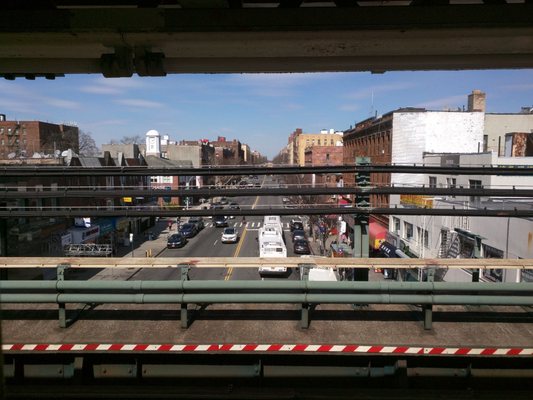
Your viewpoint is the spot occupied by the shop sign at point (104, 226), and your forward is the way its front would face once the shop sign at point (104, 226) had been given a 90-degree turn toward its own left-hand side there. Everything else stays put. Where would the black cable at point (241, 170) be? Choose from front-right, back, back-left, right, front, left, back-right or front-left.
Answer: back-right

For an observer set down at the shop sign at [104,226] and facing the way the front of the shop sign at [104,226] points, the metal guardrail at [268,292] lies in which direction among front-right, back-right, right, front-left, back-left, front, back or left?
front-right

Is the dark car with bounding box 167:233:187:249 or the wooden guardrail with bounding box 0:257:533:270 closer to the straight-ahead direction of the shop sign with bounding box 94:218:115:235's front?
the dark car

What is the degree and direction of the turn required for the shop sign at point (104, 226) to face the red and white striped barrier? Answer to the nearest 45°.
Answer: approximately 45° to its right

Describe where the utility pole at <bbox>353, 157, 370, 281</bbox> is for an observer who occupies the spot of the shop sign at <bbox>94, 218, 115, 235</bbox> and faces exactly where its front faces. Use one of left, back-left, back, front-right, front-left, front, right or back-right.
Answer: front-right

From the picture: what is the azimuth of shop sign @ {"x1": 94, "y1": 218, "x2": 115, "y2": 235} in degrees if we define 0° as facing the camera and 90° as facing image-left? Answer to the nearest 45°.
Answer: approximately 315°

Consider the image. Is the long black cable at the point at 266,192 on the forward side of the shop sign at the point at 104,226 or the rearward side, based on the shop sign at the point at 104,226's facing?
on the forward side

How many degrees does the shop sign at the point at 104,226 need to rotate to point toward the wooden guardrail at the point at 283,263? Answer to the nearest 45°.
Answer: approximately 45° to its right

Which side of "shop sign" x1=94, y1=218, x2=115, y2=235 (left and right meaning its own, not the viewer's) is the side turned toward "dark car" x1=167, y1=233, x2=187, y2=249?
front

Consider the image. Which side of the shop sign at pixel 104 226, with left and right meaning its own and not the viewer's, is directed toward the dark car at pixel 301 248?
front
